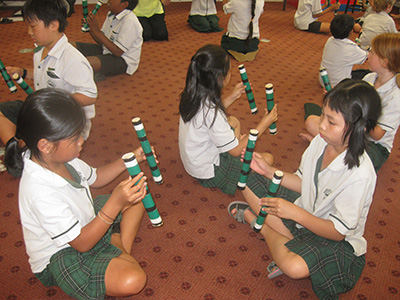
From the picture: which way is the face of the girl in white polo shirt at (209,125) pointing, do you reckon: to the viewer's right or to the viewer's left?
to the viewer's right

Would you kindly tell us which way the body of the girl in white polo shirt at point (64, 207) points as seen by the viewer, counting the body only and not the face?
to the viewer's right

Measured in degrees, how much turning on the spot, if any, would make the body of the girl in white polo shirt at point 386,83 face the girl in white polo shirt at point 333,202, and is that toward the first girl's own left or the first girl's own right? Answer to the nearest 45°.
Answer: approximately 90° to the first girl's own left

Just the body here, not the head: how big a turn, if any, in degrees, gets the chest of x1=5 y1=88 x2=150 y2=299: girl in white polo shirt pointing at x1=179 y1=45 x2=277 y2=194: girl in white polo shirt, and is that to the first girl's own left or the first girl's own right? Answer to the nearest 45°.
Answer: approximately 45° to the first girl's own left

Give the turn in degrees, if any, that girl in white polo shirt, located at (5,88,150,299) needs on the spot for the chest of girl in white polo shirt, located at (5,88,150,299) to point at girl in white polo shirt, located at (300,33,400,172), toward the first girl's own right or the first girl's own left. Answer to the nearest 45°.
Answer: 0° — they already face them

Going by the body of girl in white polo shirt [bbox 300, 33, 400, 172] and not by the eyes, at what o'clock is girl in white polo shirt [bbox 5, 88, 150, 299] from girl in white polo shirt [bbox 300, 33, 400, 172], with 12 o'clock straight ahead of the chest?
girl in white polo shirt [bbox 5, 88, 150, 299] is roughly at 10 o'clock from girl in white polo shirt [bbox 300, 33, 400, 172].

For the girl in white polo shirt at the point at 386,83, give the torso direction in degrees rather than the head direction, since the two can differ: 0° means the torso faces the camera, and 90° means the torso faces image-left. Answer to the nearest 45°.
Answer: approximately 90°

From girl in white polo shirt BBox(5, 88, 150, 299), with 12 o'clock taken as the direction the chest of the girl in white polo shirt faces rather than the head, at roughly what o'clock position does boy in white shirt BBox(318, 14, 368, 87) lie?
The boy in white shirt is roughly at 11 o'clock from the girl in white polo shirt.

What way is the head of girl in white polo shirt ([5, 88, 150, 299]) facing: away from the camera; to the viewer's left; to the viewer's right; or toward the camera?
to the viewer's right
